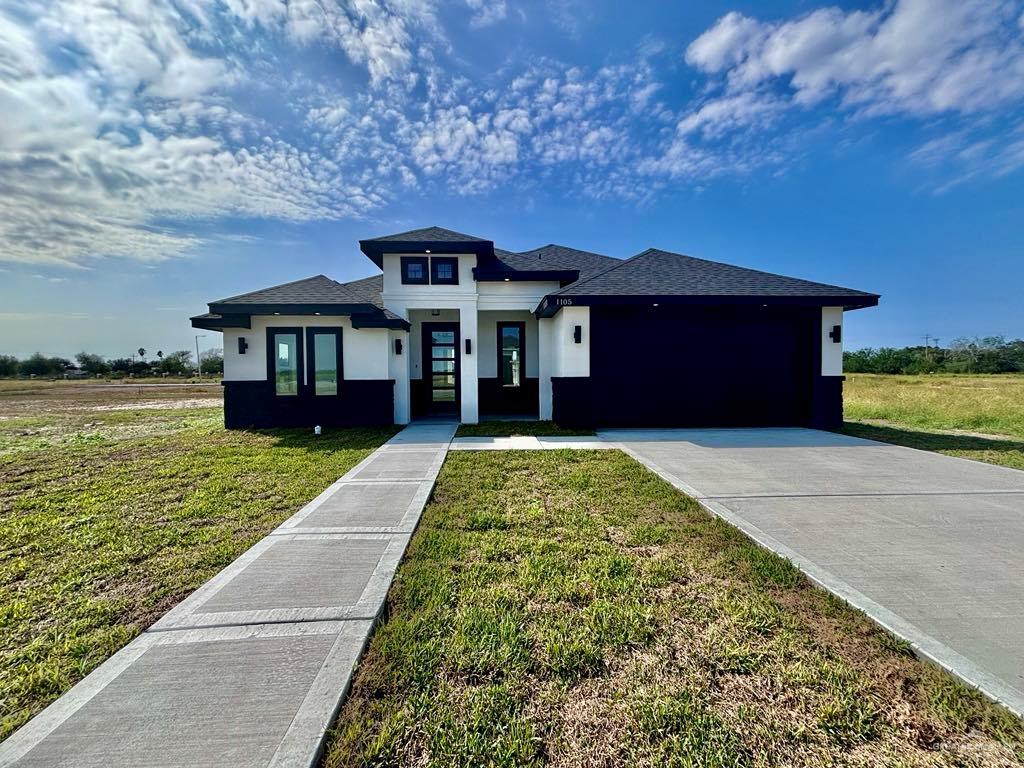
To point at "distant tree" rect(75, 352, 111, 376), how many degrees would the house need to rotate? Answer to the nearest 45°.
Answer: approximately 135° to its right

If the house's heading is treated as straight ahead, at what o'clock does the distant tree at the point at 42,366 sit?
The distant tree is roughly at 4 o'clock from the house.

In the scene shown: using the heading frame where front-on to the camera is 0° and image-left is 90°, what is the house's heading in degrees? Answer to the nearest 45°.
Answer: approximately 0°

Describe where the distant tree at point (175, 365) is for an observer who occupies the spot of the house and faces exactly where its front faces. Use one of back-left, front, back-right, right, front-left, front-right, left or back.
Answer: back-right
